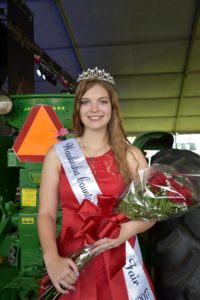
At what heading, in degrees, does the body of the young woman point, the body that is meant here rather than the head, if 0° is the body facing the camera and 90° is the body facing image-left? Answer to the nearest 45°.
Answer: approximately 0°

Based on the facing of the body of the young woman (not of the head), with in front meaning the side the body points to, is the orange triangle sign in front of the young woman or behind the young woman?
behind

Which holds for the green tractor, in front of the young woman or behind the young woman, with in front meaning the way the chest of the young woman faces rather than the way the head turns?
behind

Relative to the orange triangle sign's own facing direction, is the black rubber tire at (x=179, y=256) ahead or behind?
ahead

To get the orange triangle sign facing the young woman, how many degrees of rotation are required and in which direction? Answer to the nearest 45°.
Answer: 0° — it already faces them

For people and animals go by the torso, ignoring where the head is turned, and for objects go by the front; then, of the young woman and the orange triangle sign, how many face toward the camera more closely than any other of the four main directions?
2
